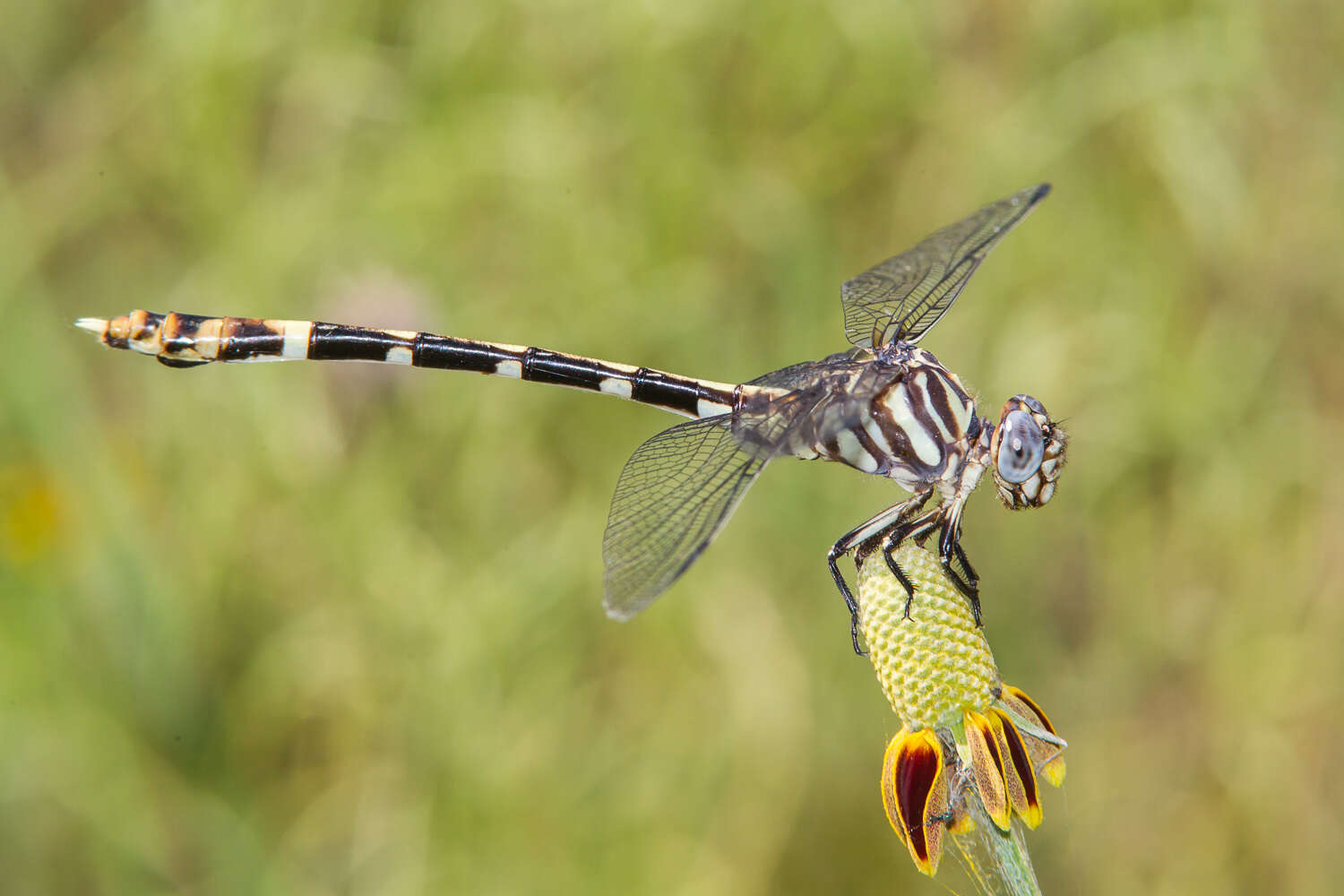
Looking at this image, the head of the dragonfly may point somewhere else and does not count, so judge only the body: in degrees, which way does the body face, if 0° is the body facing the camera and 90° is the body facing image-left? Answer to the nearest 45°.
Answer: approximately 270°
